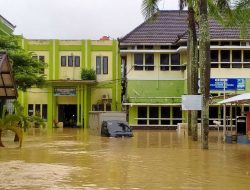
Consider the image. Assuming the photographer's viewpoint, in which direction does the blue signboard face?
facing the viewer

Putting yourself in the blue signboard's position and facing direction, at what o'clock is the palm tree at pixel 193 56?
The palm tree is roughly at 12 o'clock from the blue signboard.

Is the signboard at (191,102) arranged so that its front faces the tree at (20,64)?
no

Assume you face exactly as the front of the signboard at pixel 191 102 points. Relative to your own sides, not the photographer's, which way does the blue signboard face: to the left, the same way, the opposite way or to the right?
the same way

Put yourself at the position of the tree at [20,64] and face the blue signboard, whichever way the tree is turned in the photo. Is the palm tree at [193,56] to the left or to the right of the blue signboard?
right

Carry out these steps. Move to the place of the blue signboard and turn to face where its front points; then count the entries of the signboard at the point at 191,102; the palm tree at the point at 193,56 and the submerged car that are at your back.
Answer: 0

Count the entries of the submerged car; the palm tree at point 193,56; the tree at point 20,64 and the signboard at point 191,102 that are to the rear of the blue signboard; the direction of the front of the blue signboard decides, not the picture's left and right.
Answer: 0

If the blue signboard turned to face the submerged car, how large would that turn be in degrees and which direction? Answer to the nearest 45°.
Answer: approximately 45° to its right

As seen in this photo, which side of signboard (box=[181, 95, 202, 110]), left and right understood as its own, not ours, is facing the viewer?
front

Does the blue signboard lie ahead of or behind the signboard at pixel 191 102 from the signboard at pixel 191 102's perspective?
behind

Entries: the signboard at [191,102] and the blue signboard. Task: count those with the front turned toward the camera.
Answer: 2
